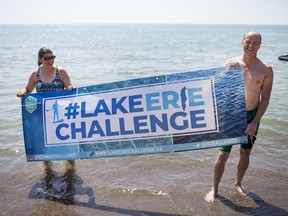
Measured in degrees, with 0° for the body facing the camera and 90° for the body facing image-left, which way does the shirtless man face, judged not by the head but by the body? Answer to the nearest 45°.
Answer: approximately 0°
